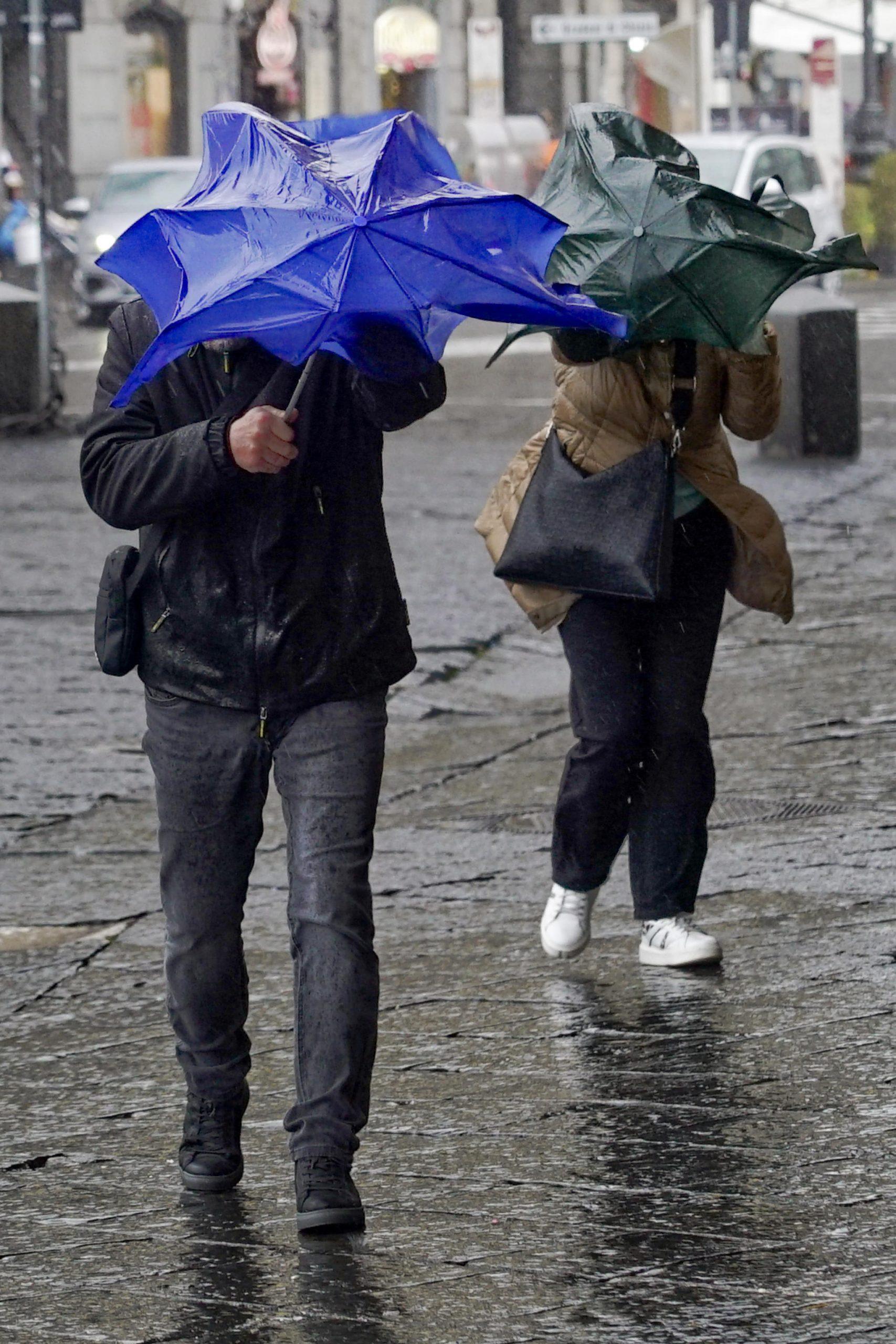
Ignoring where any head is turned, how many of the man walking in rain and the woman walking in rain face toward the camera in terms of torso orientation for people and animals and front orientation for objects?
2

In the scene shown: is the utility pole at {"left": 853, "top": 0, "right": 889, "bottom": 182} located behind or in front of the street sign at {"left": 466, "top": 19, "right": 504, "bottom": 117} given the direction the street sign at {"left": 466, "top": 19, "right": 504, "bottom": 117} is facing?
in front

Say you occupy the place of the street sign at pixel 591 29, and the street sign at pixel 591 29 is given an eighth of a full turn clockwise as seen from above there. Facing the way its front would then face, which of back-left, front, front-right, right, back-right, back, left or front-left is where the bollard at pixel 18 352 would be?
front-left

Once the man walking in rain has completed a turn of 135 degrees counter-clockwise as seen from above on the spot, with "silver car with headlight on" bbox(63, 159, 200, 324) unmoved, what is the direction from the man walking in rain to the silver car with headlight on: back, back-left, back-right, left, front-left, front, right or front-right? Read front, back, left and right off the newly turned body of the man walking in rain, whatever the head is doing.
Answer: front-left

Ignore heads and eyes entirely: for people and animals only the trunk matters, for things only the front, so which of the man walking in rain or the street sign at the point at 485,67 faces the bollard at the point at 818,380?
the street sign

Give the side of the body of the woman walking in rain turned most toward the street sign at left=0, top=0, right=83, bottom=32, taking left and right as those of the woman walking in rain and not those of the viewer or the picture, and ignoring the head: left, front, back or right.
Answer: back

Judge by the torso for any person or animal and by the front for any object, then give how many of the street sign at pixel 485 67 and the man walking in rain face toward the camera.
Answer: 2

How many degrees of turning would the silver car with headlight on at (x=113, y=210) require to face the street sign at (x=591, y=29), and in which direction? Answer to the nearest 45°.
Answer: approximately 135° to its left

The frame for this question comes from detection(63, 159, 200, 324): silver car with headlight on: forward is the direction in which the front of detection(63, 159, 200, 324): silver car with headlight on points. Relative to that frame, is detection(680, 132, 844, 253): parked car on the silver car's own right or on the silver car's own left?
on the silver car's own left
